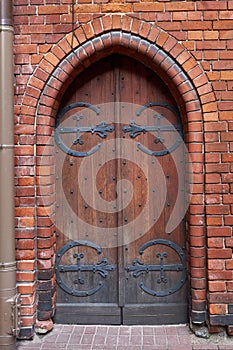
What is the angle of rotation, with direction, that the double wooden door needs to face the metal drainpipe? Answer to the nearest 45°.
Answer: approximately 45° to its right

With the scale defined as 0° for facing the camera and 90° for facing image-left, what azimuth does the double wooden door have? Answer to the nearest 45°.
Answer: approximately 0°
